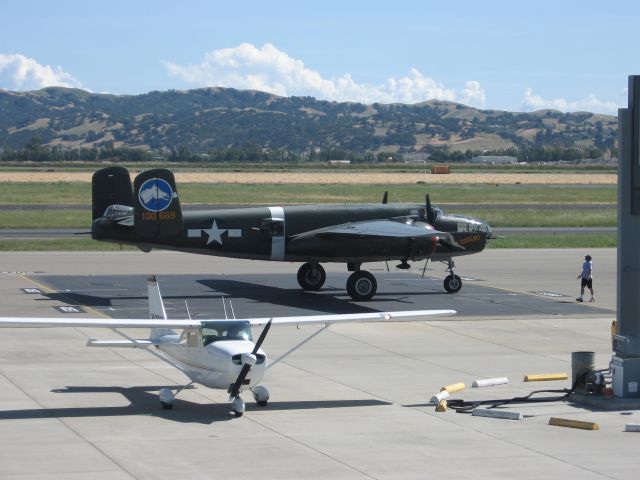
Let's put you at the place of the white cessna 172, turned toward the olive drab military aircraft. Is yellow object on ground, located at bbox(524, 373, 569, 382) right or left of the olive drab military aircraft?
right

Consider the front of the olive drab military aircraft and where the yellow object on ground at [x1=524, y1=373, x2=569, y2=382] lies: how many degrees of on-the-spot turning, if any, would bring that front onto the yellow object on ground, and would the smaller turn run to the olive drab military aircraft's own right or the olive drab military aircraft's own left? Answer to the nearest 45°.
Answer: approximately 90° to the olive drab military aircraft's own right

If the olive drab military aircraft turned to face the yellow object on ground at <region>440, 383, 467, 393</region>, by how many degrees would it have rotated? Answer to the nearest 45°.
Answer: approximately 90° to its right

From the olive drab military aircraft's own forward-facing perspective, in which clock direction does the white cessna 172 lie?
The white cessna 172 is roughly at 3 o'clock from the olive drab military aircraft.

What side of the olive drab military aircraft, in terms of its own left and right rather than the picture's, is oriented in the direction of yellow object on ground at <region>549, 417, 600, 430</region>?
right

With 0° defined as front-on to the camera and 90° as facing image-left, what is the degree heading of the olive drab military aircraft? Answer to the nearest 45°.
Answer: approximately 270°
